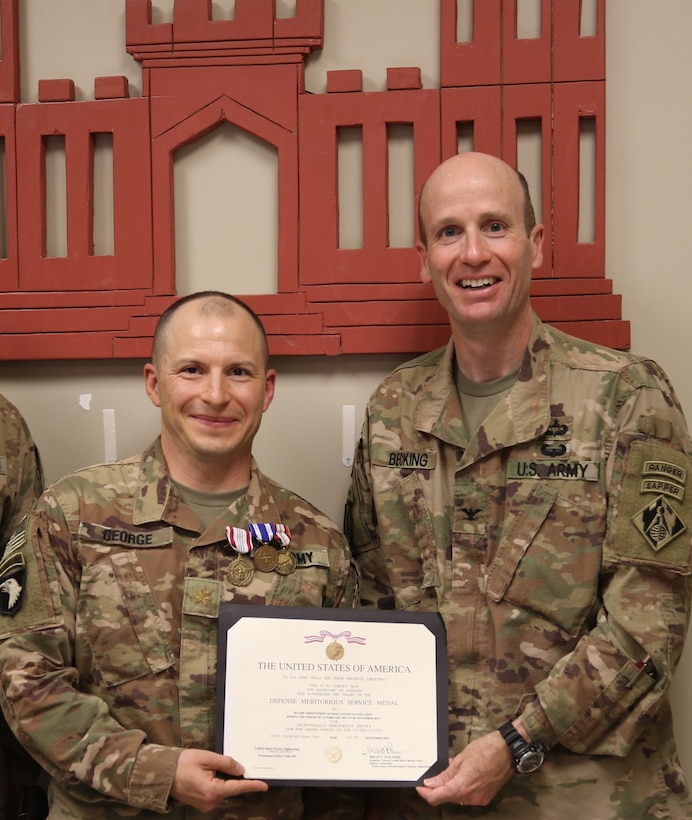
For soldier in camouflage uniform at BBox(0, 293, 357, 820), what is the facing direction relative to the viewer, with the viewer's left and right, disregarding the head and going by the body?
facing the viewer

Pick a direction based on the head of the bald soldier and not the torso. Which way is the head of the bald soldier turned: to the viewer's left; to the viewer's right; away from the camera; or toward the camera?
toward the camera

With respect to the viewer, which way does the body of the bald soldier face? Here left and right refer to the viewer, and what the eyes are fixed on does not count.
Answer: facing the viewer and to the left of the viewer

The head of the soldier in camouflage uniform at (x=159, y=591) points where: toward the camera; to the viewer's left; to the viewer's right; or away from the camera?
toward the camera

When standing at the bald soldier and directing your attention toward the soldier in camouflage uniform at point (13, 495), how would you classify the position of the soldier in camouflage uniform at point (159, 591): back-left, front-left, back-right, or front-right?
front-left

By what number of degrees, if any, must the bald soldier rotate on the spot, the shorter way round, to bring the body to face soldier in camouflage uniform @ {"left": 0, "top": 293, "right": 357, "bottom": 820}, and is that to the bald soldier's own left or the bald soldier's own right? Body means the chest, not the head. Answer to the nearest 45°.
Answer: approximately 45° to the bald soldier's own right

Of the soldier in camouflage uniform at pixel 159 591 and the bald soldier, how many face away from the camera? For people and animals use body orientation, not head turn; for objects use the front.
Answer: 0

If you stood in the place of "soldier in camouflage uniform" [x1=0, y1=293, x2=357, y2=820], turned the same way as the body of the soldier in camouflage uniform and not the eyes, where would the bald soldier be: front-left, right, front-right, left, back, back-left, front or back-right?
left

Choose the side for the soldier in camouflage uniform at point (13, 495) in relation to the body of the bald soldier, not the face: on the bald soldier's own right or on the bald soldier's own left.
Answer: on the bald soldier's own right
